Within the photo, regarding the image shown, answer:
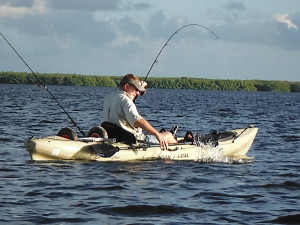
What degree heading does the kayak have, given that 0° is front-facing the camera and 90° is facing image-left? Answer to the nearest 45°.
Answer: approximately 270°
